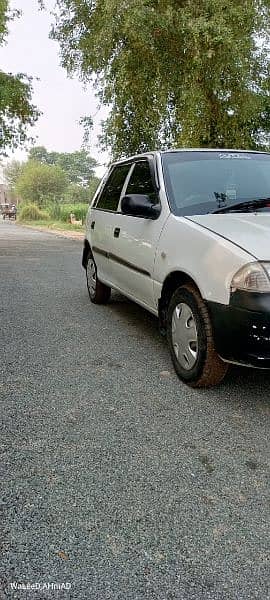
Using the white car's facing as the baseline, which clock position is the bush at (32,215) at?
The bush is roughly at 7 o'clock from the white car.

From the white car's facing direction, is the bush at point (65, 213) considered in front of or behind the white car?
behind

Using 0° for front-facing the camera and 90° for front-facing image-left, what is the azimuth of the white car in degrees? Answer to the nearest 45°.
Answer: approximately 315°

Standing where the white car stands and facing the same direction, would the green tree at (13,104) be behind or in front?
behind
